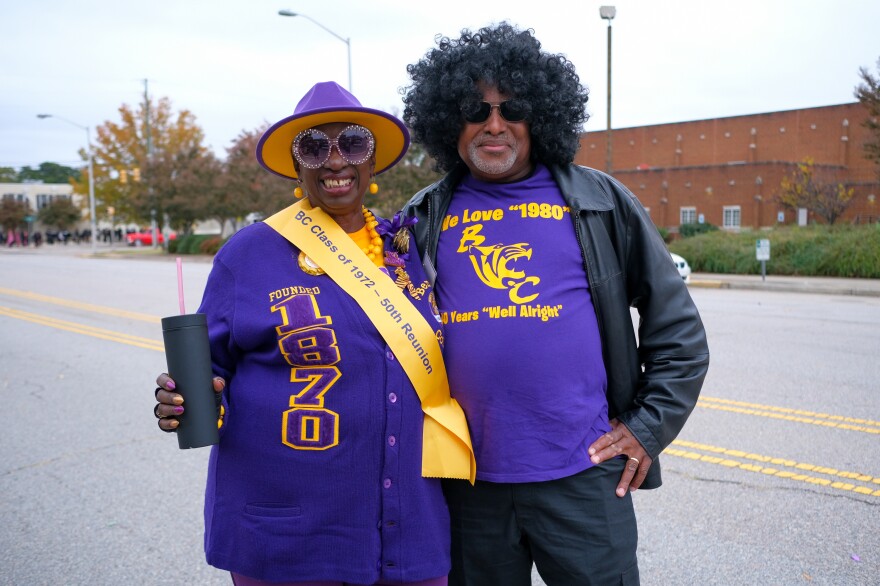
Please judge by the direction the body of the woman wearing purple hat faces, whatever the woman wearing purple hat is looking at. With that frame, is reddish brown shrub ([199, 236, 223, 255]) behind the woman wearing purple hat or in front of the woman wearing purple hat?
behind

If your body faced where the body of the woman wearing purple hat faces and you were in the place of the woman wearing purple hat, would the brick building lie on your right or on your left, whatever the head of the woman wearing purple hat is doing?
on your left

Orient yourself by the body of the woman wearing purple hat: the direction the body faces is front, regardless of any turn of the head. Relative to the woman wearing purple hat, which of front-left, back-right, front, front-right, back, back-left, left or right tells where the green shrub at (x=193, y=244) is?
back-left
